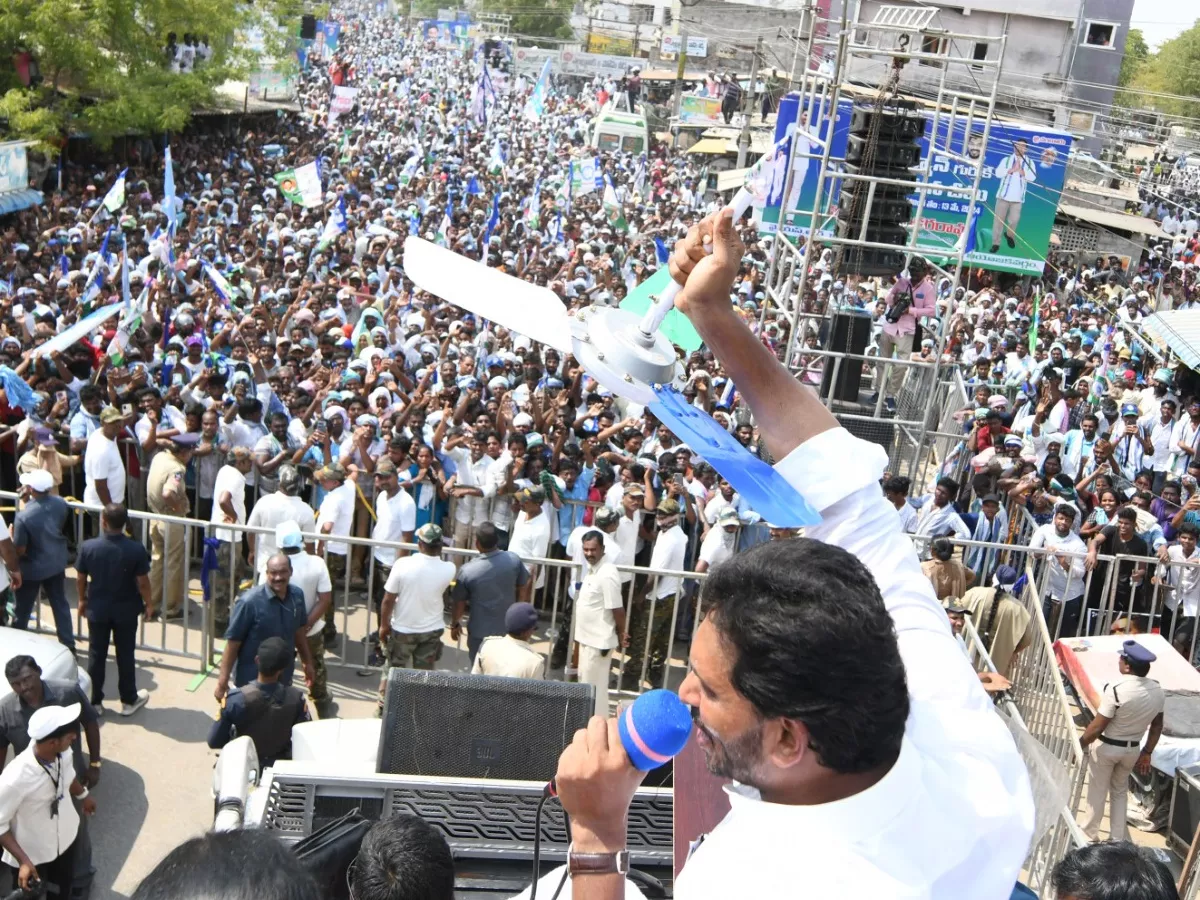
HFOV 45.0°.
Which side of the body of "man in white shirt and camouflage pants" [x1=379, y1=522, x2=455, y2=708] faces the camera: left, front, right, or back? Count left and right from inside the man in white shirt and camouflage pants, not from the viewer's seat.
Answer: back

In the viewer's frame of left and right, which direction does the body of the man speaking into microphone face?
facing away from the viewer and to the left of the viewer

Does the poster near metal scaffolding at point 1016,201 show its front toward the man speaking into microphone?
yes

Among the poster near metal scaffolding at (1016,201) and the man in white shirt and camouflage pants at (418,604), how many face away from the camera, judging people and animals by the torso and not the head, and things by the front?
1

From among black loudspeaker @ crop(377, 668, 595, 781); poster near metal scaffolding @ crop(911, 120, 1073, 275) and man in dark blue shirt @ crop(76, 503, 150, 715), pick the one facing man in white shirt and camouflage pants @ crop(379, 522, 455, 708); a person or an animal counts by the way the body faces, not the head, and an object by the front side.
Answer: the poster near metal scaffolding

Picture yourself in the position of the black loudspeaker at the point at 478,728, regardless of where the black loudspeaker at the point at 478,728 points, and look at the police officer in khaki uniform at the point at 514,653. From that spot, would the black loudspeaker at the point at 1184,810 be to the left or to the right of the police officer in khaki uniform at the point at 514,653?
right

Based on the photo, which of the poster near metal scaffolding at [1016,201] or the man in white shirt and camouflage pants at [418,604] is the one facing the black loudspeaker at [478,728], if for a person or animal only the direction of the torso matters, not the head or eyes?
the poster near metal scaffolding

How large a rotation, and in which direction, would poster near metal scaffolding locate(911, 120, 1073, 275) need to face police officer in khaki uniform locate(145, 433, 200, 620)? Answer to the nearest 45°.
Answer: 0° — it already faces them

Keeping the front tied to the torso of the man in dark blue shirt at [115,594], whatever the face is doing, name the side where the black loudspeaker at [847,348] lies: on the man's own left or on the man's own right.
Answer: on the man's own right

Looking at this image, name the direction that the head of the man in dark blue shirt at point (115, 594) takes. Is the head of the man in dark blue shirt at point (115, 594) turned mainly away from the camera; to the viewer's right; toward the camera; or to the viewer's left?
away from the camera

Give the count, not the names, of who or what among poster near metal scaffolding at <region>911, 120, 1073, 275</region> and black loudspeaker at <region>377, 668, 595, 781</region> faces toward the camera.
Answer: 2

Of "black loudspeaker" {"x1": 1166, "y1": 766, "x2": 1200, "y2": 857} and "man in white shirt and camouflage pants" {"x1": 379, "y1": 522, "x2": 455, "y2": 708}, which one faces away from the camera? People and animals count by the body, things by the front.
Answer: the man in white shirt and camouflage pants

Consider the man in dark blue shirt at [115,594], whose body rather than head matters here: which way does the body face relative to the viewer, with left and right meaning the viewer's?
facing away from the viewer
